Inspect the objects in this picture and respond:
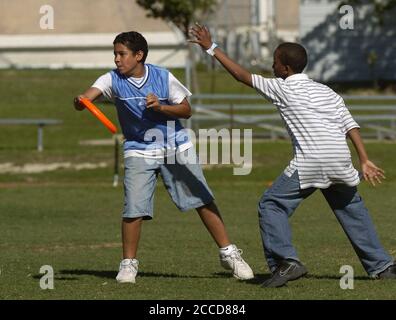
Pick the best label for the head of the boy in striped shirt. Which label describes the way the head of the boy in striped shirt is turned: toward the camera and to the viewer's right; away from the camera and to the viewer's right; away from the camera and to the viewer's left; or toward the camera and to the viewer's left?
away from the camera and to the viewer's left

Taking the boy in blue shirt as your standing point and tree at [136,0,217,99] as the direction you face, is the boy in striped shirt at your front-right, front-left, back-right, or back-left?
back-right

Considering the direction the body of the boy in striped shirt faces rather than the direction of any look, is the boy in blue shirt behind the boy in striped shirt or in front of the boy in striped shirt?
in front

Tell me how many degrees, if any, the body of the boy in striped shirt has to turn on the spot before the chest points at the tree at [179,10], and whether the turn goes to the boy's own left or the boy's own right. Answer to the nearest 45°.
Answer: approximately 45° to the boy's own right

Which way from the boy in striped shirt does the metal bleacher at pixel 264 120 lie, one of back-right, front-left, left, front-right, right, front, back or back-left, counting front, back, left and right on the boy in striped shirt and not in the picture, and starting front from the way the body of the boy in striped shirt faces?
front-right

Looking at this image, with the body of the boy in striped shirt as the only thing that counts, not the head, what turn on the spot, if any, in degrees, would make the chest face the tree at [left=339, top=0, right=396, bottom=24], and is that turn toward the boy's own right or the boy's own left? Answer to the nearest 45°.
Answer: approximately 45° to the boy's own right

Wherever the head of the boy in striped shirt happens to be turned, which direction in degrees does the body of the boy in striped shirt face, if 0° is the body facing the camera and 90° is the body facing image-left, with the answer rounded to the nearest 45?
approximately 135°
